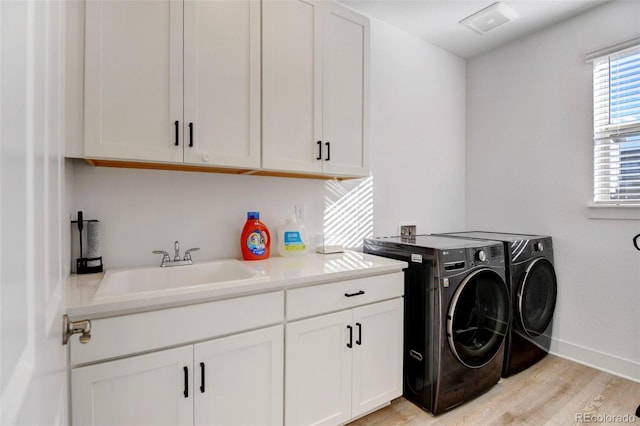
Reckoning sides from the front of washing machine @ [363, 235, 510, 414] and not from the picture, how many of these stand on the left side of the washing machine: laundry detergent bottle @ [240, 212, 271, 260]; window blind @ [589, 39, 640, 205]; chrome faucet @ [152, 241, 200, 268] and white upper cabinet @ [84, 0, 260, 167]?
1

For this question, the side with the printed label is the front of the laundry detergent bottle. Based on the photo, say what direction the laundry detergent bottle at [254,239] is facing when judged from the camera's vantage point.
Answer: facing the viewer

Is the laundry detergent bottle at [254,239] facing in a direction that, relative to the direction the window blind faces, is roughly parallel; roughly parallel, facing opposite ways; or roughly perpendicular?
roughly perpendicular

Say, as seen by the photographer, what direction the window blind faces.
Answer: facing the viewer and to the left of the viewer

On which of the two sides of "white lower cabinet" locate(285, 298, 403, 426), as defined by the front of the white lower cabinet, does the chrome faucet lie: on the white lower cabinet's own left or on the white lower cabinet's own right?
on the white lower cabinet's own right

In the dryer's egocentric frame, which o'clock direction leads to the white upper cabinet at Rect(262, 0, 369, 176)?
The white upper cabinet is roughly at 3 o'clock from the dryer.

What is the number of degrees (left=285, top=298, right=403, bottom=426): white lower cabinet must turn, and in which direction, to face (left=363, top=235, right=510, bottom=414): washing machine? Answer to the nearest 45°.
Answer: approximately 90° to its left

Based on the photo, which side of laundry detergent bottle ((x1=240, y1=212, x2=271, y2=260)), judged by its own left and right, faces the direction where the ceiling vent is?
left

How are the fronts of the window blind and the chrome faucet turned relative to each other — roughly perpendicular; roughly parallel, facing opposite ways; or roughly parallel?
roughly perpendicular
